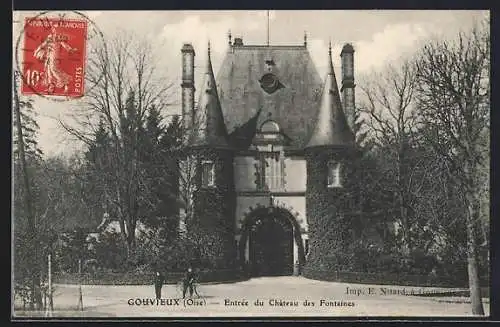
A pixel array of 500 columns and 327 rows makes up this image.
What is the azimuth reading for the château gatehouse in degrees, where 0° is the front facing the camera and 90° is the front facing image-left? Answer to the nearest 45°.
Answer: approximately 0°

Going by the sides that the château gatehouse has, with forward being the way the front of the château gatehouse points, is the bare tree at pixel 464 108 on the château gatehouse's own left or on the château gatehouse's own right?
on the château gatehouse's own left
